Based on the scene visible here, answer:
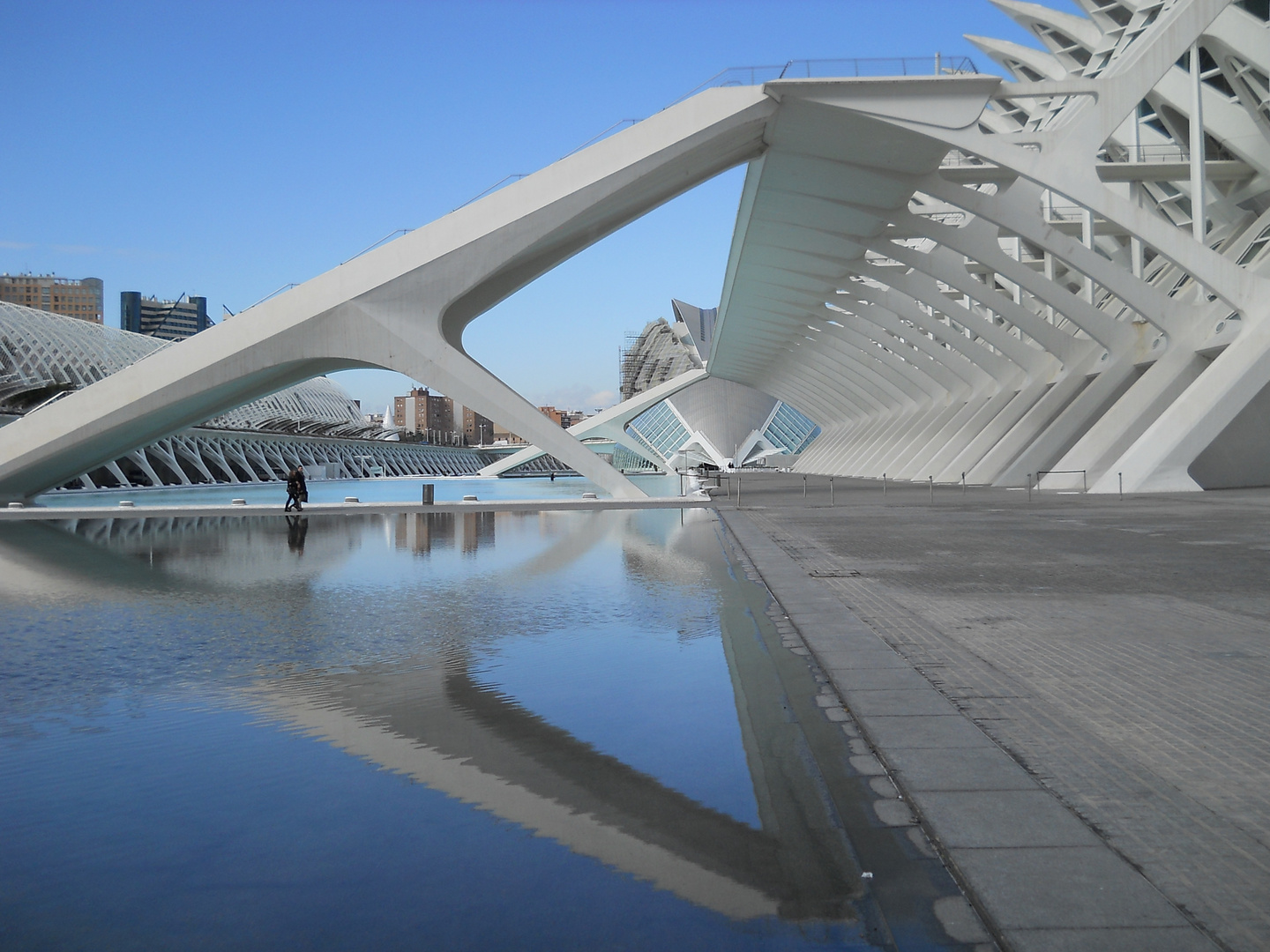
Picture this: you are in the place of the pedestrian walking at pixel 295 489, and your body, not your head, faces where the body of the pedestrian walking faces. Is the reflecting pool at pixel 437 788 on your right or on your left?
on your left

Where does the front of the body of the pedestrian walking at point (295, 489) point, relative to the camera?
to the viewer's left
